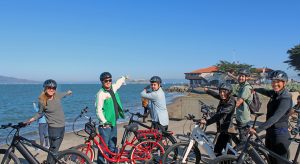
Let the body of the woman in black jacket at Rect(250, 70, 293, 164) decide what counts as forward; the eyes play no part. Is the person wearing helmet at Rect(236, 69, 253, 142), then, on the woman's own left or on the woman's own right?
on the woman's own right

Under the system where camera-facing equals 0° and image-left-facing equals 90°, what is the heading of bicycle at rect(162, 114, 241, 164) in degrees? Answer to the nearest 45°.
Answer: approximately 90°

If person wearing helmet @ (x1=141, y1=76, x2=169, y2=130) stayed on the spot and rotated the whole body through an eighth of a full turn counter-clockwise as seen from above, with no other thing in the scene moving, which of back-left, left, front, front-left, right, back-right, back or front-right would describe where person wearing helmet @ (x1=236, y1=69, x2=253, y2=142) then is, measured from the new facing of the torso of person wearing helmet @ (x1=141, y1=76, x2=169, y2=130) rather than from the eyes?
back-left

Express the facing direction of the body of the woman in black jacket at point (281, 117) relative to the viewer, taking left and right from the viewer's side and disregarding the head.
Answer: facing the viewer and to the left of the viewer

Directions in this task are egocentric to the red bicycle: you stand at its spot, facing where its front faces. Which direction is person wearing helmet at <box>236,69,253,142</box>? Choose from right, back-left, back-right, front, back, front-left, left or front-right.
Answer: back

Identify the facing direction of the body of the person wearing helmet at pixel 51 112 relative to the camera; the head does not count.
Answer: toward the camera

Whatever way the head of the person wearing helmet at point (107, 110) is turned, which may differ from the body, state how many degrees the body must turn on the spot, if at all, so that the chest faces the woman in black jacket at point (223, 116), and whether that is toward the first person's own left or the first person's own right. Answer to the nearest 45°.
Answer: approximately 45° to the first person's own left

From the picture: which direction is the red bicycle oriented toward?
to the viewer's left

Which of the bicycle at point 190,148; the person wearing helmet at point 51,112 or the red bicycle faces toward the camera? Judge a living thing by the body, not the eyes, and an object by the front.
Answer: the person wearing helmet
